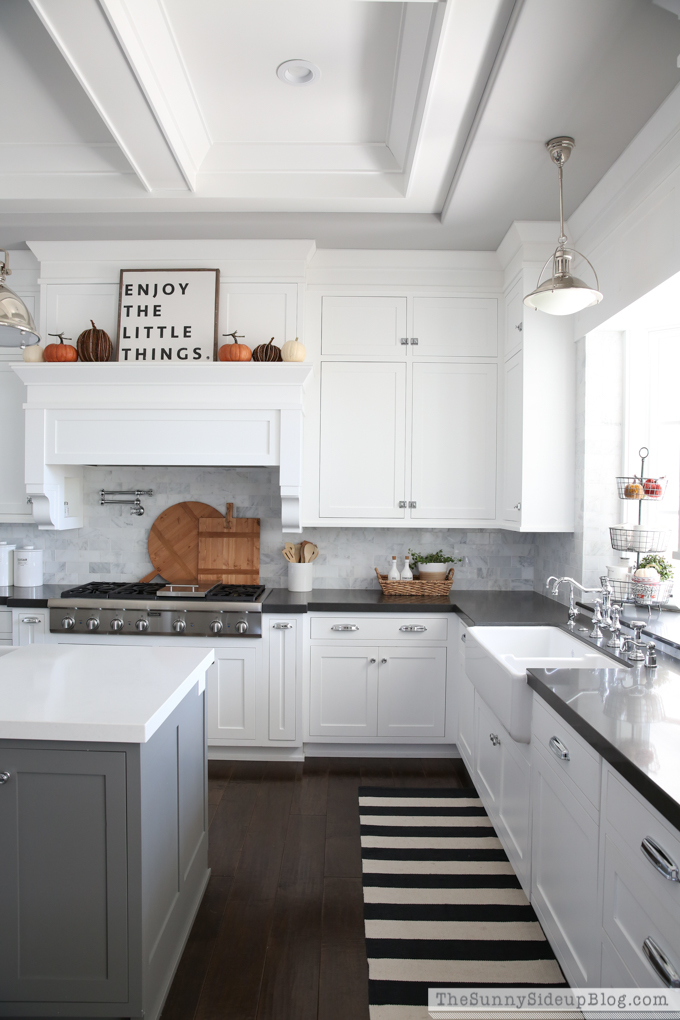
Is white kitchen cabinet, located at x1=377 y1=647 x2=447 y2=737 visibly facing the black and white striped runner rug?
yes

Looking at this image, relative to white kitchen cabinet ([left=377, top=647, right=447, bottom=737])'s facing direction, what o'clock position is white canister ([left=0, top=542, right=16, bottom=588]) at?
The white canister is roughly at 3 o'clock from the white kitchen cabinet.

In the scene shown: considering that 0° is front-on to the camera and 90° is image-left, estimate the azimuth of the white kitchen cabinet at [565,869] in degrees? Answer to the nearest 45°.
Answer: approximately 90°

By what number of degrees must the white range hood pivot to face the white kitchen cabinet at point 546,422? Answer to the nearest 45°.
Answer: approximately 90° to its left

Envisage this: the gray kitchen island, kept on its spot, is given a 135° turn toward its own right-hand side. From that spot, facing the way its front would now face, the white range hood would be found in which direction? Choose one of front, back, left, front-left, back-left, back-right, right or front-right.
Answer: front-right

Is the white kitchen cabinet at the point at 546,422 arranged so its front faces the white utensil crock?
yes

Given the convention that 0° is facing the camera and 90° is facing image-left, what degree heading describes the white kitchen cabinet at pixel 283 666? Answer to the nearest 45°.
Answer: approximately 0°
